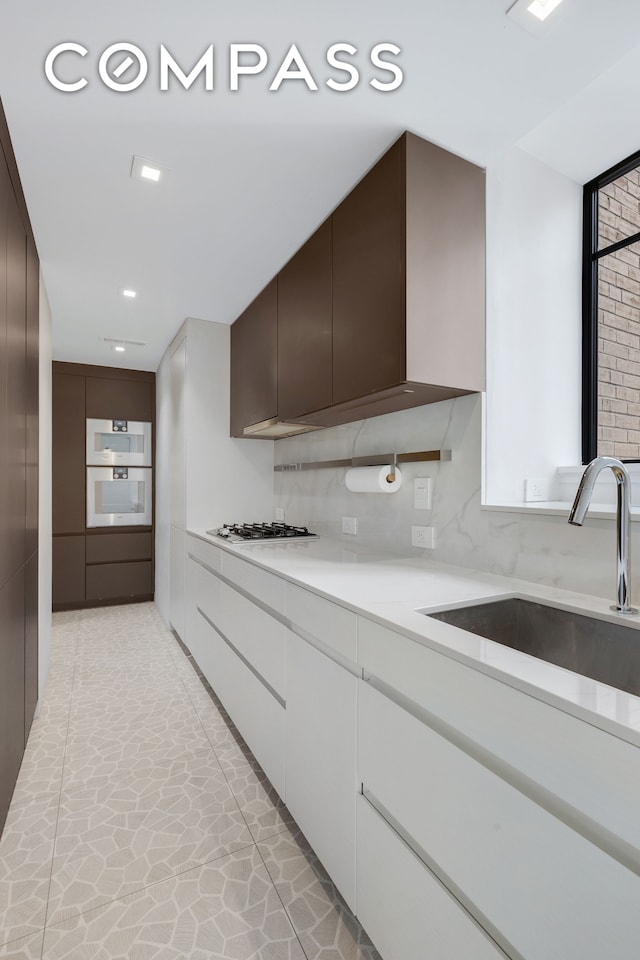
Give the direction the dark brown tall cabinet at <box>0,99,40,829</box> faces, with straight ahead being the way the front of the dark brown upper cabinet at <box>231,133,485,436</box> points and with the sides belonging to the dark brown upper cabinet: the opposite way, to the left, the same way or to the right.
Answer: the opposite way

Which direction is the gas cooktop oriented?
to the viewer's left

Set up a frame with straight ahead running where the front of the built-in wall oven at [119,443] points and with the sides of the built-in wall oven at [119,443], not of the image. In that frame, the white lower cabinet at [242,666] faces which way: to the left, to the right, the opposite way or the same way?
to the right

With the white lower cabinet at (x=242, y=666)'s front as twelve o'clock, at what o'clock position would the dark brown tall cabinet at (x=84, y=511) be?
The dark brown tall cabinet is roughly at 2 o'clock from the white lower cabinet.

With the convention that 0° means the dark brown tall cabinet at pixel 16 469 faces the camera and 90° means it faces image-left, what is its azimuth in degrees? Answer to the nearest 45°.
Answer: approximately 270°

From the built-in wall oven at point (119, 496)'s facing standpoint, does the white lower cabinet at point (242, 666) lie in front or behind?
in front

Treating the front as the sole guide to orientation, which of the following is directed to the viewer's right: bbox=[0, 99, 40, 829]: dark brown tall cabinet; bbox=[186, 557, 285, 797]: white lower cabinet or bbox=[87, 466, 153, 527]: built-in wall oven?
the dark brown tall cabinet

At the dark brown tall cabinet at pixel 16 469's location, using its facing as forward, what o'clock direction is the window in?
The window is roughly at 1 o'clock from the dark brown tall cabinet.

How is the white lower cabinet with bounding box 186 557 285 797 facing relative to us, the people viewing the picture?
facing to the left of the viewer

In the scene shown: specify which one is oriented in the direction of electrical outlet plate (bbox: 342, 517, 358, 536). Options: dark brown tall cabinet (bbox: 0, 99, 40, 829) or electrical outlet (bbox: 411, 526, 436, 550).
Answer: the dark brown tall cabinet

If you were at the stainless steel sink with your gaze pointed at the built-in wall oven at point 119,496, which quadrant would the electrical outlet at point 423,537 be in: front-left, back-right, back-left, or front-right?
front-right

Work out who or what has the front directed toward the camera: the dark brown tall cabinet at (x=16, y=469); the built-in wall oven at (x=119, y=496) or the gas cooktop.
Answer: the built-in wall oven
